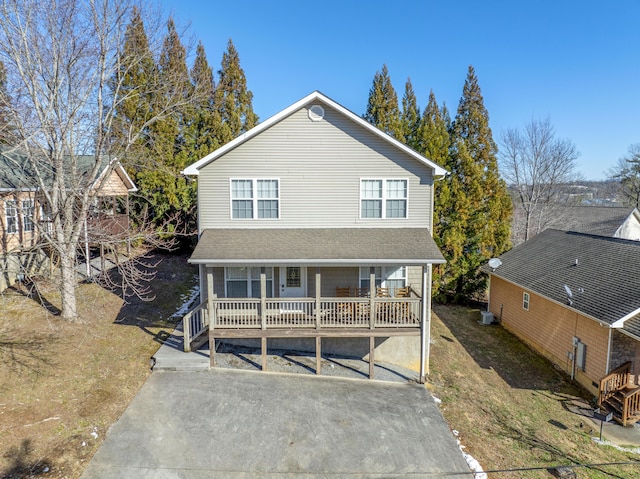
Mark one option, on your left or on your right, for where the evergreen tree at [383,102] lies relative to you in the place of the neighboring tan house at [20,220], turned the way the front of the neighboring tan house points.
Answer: on your left

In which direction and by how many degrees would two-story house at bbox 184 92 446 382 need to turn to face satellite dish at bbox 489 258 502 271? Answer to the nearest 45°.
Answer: approximately 135° to its left

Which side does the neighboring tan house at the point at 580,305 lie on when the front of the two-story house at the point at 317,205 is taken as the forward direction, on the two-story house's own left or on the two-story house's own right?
on the two-story house's own left

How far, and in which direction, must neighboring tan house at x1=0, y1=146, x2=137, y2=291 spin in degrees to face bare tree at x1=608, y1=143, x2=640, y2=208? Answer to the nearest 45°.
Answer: approximately 90° to its left

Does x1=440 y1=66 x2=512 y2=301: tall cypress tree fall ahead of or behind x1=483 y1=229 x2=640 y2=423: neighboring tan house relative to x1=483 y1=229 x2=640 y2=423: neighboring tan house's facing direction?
behind

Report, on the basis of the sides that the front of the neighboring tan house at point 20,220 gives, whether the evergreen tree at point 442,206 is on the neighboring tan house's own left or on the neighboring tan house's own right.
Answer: on the neighboring tan house's own left

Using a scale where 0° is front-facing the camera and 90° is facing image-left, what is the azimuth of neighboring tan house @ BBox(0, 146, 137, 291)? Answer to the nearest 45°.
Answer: approximately 0°

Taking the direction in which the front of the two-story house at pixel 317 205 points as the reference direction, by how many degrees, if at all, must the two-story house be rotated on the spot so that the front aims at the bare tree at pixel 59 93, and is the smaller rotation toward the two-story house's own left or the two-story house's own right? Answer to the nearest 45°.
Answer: approximately 90° to the two-story house's own right

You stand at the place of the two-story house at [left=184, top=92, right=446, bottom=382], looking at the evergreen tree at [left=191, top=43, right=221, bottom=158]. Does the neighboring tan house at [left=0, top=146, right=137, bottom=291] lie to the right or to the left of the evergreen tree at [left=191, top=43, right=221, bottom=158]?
left

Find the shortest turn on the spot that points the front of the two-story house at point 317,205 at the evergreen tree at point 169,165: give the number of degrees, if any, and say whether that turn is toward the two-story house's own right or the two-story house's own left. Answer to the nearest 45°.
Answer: approximately 135° to the two-story house's own right

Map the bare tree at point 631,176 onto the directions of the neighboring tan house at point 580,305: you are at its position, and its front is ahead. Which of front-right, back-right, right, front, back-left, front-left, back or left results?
back-left
